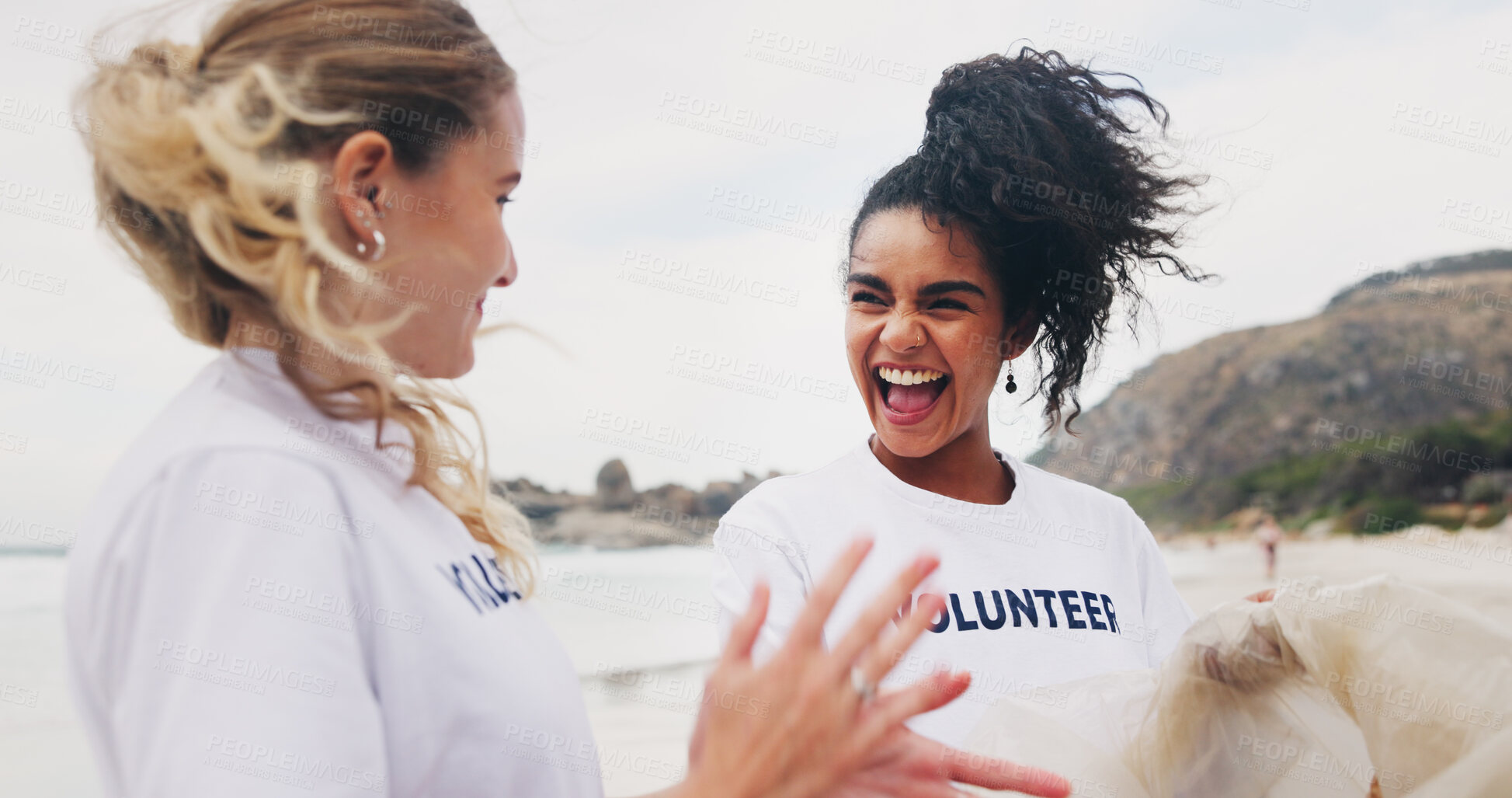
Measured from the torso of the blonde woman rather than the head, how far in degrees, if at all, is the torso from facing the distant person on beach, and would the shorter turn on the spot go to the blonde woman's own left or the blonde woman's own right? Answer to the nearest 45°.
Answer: approximately 45° to the blonde woman's own left

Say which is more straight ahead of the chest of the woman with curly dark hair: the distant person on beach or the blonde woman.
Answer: the blonde woman

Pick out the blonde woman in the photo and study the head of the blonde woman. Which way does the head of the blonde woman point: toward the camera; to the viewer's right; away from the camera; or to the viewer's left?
to the viewer's right

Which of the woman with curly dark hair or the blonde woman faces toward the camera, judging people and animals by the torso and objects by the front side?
the woman with curly dark hair

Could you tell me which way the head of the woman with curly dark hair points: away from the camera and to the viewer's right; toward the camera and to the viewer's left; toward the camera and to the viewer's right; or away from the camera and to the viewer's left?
toward the camera and to the viewer's left

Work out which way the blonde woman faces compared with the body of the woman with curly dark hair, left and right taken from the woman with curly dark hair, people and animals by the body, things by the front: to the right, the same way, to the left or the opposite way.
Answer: to the left

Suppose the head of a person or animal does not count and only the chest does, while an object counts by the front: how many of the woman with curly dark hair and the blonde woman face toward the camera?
1

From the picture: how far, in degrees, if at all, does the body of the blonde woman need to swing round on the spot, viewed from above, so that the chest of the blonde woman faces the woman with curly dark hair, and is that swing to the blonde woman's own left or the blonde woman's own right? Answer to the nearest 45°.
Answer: approximately 45° to the blonde woman's own left

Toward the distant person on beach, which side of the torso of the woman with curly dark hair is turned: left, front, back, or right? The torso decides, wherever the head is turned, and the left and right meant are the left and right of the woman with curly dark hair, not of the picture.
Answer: back

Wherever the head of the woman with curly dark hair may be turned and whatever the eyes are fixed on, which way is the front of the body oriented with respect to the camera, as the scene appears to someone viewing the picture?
toward the camera

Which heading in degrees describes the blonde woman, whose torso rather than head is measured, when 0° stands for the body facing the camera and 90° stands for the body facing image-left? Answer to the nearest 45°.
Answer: approximately 270°
